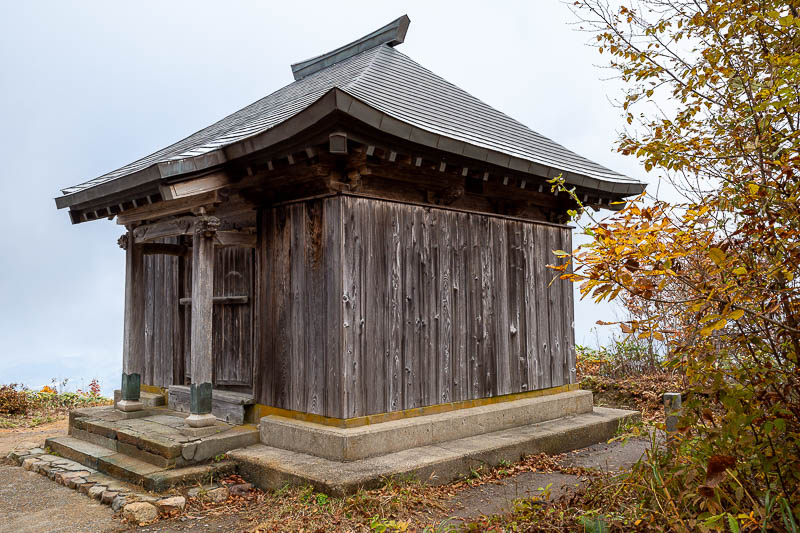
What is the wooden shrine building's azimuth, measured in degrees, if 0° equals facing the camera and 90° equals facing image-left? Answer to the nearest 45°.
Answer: approximately 45°

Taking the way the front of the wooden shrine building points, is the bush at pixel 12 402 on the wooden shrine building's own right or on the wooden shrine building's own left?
on the wooden shrine building's own right
